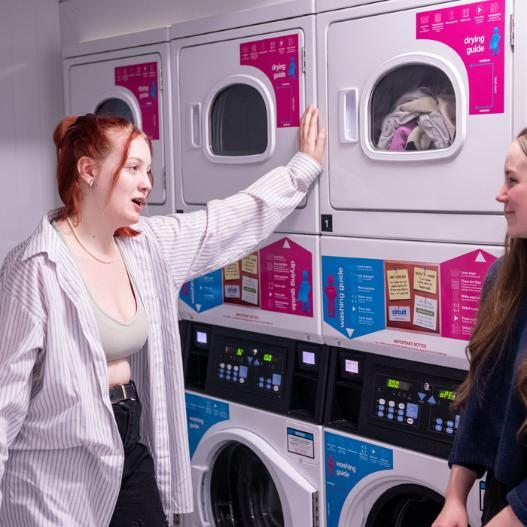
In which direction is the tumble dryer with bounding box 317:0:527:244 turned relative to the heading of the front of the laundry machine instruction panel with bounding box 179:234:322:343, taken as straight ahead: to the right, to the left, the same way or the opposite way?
the same way

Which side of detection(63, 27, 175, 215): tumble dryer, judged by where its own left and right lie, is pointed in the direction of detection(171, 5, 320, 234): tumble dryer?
left

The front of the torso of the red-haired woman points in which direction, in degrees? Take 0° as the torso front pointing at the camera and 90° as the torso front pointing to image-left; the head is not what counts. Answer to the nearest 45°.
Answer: approximately 315°

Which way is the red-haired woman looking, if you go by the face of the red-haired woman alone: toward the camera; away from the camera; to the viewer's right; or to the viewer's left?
to the viewer's right

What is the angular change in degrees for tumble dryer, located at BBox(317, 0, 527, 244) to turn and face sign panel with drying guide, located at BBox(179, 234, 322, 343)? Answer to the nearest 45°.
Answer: approximately 90° to its right

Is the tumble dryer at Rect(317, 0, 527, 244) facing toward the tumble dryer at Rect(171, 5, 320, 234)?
no

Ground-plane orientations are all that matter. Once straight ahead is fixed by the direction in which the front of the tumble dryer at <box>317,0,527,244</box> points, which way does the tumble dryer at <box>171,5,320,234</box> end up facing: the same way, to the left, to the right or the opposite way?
the same way

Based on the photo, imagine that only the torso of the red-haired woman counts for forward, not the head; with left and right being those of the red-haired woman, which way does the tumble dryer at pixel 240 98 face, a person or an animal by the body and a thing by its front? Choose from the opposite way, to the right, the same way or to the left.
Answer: to the right

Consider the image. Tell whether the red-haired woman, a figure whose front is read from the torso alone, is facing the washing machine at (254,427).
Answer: no

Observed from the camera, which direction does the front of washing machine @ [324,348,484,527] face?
facing the viewer and to the left of the viewer

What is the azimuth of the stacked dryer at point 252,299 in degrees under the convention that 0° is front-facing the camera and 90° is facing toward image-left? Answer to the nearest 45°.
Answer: approximately 45°

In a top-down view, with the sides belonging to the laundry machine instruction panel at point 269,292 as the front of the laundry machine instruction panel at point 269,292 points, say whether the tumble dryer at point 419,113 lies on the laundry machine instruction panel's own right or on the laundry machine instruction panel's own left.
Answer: on the laundry machine instruction panel's own left

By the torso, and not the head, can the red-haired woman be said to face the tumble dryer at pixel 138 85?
no

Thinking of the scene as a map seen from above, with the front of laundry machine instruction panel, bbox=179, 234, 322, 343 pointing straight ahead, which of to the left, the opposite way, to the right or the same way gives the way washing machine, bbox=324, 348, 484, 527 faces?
the same way

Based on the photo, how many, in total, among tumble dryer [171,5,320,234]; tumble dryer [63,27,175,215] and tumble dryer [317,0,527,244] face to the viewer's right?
0
